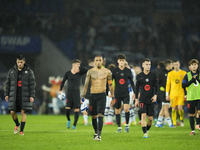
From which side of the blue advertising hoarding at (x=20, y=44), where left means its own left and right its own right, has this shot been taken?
front
